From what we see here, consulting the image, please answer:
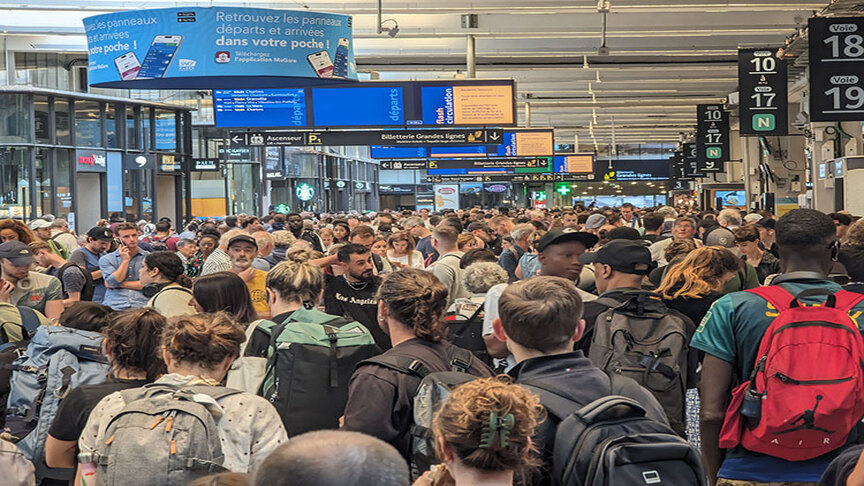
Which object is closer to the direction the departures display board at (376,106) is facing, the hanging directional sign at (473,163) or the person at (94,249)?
the person

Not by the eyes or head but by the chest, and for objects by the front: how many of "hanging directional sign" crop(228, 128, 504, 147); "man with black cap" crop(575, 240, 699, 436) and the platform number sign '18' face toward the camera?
2

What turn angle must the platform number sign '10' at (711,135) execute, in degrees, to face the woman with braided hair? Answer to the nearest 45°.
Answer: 0° — it already faces them

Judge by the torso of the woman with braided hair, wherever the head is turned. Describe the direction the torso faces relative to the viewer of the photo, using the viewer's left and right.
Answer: facing away from the viewer and to the left of the viewer

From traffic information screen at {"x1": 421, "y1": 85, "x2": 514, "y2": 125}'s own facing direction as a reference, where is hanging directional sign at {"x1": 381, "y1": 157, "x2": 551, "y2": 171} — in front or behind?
behind

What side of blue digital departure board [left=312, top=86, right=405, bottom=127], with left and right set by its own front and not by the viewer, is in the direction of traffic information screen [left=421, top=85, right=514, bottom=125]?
left

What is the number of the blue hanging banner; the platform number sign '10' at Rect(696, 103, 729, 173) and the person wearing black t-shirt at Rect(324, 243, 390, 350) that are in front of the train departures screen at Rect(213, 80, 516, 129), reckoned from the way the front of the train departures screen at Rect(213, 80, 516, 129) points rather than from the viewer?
2

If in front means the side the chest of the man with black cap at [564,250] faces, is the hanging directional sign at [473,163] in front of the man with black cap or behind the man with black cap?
behind

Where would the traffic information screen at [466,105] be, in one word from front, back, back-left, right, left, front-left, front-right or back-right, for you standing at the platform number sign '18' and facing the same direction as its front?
back-right
